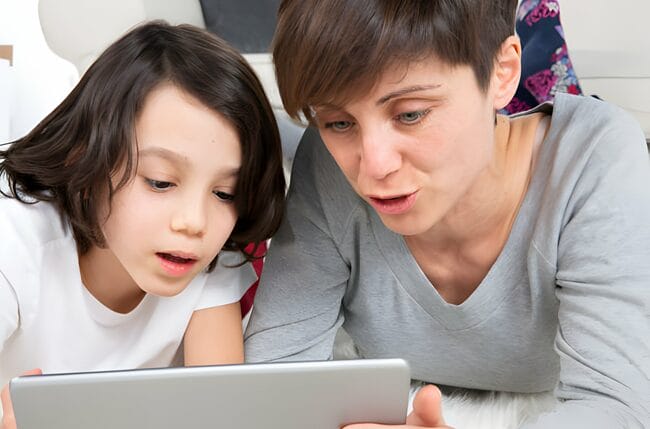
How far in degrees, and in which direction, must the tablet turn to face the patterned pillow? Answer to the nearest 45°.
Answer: approximately 45° to its right

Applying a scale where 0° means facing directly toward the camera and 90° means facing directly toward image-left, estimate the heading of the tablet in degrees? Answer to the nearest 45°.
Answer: approximately 180°

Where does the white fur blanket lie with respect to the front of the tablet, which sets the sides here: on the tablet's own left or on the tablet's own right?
on the tablet's own right
